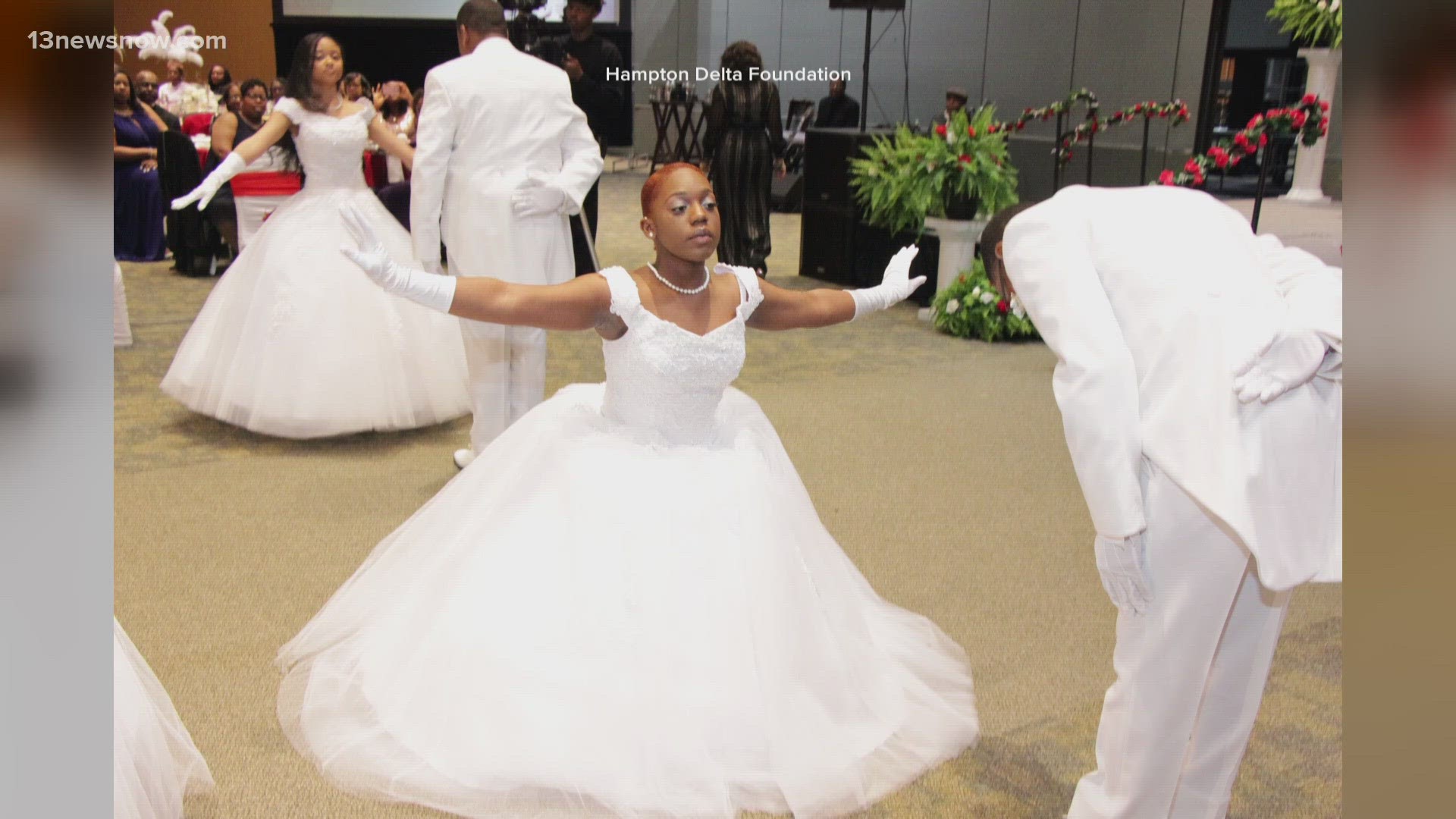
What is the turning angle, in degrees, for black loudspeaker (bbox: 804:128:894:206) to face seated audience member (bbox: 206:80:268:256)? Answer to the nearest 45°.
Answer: approximately 45° to its right

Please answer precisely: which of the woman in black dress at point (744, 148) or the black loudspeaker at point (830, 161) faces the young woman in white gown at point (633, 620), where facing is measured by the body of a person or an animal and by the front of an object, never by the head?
the black loudspeaker

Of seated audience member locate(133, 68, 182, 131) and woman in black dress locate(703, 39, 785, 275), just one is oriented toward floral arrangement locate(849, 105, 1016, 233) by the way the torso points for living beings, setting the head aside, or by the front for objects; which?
the seated audience member

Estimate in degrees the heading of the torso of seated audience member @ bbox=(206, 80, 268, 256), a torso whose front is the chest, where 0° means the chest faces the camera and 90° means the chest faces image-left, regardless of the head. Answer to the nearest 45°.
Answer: approximately 315°

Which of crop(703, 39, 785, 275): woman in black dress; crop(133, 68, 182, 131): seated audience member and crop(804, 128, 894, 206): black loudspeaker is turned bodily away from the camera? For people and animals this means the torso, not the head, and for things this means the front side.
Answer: the woman in black dress

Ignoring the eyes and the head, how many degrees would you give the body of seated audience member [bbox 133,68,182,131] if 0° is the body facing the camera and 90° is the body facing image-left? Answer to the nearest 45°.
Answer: approximately 315°

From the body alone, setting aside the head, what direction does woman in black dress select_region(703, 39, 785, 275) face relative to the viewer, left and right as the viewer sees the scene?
facing away from the viewer

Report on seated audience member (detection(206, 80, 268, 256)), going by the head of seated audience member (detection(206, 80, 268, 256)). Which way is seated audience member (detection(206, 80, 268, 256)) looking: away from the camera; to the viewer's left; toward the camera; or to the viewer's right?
toward the camera

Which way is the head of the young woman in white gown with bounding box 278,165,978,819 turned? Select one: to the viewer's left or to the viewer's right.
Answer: to the viewer's right

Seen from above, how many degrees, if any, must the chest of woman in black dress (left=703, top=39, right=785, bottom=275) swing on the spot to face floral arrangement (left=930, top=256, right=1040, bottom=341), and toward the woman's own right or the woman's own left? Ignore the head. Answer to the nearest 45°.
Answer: approximately 135° to the woman's own right

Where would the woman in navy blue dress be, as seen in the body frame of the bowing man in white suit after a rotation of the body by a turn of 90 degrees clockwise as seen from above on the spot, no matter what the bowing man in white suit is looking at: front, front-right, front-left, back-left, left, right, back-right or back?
left

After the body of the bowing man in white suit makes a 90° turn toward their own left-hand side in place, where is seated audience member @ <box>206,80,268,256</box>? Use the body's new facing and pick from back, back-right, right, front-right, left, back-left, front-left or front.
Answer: right

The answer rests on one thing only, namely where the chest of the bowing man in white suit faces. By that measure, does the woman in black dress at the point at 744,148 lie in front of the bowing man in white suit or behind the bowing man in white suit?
in front

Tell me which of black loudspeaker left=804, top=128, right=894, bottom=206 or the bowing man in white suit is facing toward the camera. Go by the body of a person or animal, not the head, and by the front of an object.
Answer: the black loudspeaker

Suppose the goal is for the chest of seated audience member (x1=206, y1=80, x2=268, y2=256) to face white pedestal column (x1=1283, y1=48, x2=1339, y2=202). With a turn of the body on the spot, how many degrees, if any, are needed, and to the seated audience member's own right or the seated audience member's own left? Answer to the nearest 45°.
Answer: approximately 90° to the seated audience member's own left

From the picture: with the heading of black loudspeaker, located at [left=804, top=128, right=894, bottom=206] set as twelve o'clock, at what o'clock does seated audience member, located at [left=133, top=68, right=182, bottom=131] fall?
The seated audience member is roughly at 3 o'clock from the black loudspeaker.

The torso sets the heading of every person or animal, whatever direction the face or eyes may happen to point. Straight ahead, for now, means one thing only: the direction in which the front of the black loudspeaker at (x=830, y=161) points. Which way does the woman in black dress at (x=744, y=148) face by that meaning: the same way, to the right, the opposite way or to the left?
the opposite way

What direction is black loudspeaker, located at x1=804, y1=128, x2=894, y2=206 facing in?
toward the camera
